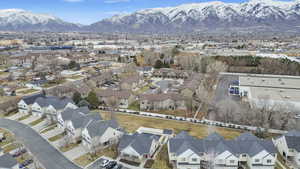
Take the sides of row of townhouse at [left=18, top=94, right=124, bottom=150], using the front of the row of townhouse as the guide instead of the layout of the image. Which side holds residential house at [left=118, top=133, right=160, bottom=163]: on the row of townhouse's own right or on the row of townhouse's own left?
on the row of townhouse's own left

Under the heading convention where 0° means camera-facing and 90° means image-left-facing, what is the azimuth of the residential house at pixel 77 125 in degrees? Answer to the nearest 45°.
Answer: approximately 45°

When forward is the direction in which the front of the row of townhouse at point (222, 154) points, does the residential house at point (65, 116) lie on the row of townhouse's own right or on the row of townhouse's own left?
on the row of townhouse's own right

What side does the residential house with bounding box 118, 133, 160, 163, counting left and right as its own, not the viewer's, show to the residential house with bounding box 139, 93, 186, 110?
back

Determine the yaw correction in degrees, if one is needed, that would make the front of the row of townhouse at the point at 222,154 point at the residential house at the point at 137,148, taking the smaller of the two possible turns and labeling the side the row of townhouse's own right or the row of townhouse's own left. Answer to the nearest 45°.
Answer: approximately 90° to the row of townhouse's own right

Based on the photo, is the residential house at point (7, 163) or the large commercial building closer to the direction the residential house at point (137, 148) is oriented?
the residential house

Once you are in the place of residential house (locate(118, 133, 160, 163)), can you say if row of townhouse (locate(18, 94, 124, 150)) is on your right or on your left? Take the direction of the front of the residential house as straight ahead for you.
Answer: on your right

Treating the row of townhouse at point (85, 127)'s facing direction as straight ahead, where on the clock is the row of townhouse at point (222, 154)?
the row of townhouse at point (222, 154) is roughly at 9 o'clock from the row of townhouse at point (85, 127).
